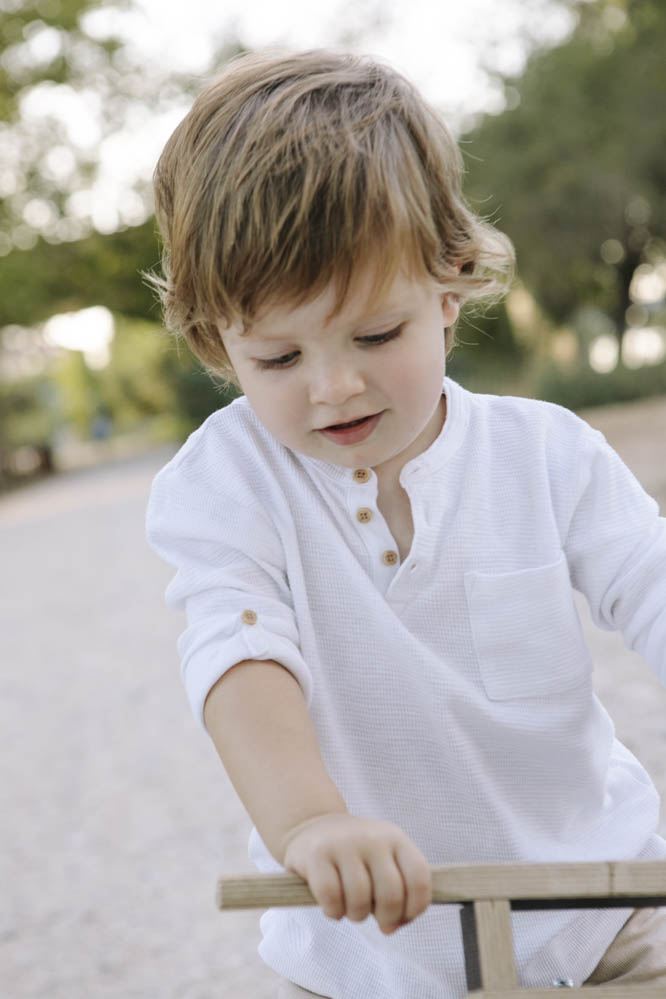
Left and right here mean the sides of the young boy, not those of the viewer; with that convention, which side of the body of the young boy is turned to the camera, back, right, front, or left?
front
